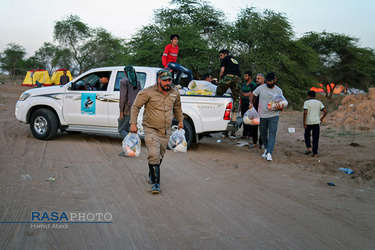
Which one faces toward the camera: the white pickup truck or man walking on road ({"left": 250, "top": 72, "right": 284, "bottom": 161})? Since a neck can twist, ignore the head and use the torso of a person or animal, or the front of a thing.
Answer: the man walking on road

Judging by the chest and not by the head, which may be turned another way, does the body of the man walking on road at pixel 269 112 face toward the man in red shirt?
no

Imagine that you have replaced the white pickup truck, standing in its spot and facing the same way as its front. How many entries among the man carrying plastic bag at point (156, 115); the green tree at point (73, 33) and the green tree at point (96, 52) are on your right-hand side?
2

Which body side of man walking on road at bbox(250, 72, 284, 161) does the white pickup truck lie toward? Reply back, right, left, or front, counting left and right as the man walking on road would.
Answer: right

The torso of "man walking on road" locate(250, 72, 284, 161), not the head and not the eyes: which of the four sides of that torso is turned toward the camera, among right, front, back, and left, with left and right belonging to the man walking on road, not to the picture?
front

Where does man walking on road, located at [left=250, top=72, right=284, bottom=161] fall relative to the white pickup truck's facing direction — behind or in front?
behind

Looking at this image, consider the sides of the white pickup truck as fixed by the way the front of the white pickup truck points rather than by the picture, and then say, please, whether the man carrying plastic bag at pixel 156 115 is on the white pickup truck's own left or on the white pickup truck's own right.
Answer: on the white pickup truck's own left

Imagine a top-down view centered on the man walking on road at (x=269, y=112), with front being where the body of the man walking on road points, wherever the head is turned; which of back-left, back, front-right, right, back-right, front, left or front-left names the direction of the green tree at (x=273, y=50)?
back

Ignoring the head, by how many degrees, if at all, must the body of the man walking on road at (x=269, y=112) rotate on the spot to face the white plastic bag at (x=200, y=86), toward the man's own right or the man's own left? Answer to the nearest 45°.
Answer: approximately 135° to the man's own right

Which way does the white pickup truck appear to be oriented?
to the viewer's left

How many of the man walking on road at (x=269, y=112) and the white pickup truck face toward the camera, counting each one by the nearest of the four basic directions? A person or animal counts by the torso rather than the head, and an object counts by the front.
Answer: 1

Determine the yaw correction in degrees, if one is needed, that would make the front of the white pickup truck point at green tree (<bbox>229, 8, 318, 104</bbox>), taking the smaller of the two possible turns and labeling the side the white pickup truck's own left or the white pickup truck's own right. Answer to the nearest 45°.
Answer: approximately 135° to the white pickup truck's own right

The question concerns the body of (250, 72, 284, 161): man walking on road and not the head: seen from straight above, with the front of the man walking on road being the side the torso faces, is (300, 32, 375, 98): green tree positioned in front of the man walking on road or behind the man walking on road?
behind

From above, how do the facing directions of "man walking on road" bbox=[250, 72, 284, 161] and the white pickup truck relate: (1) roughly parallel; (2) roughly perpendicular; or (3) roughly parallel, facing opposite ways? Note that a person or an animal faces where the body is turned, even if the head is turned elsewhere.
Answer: roughly perpendicular

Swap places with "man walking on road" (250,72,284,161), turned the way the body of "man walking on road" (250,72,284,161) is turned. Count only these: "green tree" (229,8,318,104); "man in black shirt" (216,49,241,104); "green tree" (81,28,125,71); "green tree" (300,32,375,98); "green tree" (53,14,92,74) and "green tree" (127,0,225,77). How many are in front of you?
0

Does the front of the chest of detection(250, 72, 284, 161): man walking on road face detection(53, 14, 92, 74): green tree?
no

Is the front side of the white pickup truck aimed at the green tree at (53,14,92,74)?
no
